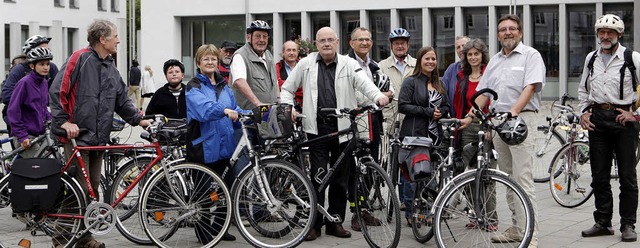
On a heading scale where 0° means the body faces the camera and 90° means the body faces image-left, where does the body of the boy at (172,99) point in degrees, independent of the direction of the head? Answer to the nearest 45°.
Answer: approximately 0°

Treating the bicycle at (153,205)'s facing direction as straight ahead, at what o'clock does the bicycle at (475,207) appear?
the bicycle at (475,207) is roughly at 1 o'clock from the bicycle at (153,205).

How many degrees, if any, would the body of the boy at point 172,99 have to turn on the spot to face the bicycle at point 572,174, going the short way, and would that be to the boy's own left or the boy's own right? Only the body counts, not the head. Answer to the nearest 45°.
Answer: approximately 90° to the boy's own left

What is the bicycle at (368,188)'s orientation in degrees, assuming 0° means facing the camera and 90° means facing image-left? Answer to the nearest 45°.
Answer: approximately 315°

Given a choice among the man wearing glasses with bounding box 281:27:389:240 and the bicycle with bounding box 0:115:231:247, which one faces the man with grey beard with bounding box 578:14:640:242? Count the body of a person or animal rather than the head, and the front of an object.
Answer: the bicycle

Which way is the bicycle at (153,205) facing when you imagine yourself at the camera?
facing to the right of the viewer

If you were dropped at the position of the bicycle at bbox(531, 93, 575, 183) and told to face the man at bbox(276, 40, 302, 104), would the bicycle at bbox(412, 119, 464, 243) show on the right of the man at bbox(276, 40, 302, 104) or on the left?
left

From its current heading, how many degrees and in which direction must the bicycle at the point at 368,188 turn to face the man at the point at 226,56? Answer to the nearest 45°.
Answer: approximately 180°

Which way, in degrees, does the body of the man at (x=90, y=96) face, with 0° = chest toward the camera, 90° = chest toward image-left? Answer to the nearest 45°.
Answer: approximately 315°

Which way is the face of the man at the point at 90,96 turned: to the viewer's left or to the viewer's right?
to the viewer's right
